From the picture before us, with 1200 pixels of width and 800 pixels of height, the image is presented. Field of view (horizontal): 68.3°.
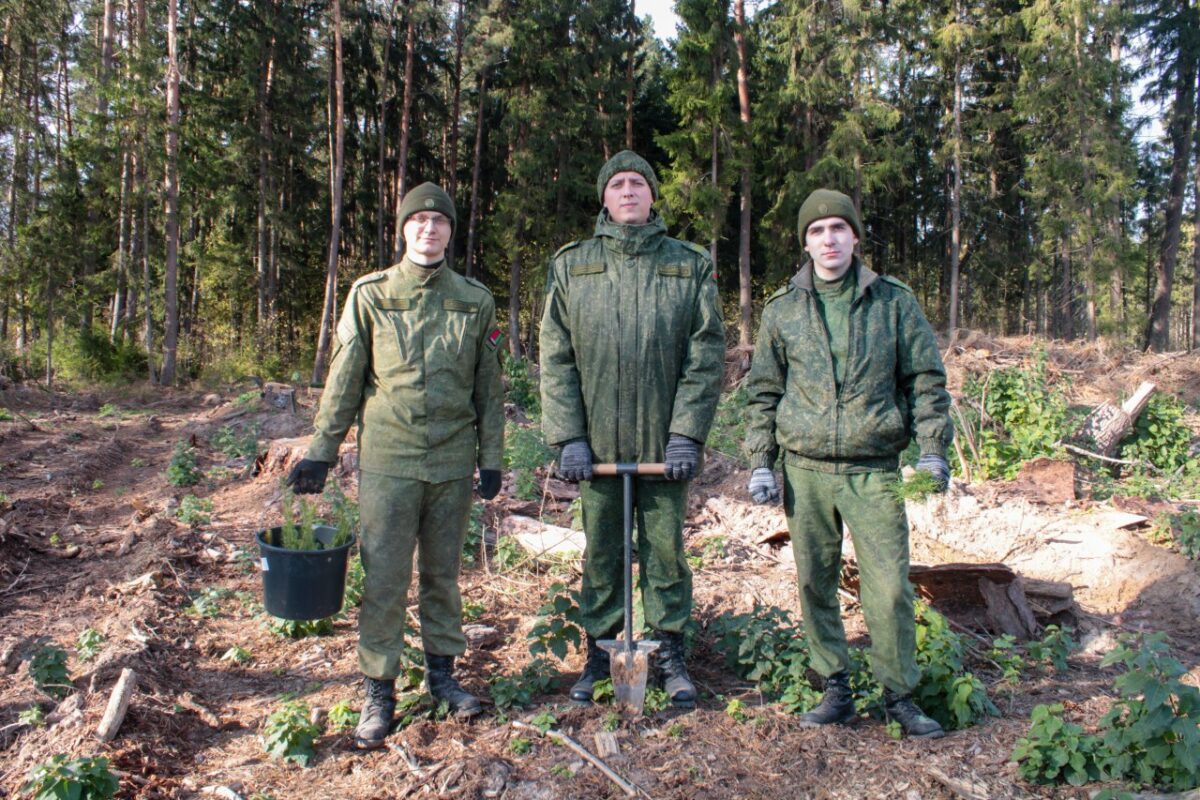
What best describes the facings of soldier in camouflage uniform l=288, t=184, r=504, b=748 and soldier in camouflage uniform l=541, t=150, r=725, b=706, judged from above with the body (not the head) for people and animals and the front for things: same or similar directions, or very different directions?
same or similar directions

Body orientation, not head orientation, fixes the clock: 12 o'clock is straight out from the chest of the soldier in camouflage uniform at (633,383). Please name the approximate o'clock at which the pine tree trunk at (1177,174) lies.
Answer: The pine tree trunk is roughly at 7 o'clock from the soldier in camouflage uniform.

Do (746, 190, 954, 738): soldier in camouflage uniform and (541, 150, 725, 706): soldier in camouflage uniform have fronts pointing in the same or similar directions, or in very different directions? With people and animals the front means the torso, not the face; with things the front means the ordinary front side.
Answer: same or similar directions

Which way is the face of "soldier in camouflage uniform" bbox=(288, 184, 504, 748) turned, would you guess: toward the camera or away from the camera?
toward the camera

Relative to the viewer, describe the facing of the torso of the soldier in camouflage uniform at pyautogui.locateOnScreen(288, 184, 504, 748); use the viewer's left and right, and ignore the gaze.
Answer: facing the viewer

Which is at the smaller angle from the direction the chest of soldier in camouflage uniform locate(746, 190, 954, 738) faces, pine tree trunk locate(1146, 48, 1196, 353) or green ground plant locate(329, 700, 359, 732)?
the green ground plant

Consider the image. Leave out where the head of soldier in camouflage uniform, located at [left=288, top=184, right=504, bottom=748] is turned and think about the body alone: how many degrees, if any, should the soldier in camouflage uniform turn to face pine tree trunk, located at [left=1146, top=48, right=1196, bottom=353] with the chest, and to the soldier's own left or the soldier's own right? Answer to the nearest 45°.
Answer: approximately 135° to the soldier's own left

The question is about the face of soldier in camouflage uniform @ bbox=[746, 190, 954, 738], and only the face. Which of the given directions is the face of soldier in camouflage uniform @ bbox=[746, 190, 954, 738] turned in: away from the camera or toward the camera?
toward the camera

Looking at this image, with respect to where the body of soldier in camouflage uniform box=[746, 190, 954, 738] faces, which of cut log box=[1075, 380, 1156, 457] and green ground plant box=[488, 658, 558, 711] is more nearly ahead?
the green ground plant

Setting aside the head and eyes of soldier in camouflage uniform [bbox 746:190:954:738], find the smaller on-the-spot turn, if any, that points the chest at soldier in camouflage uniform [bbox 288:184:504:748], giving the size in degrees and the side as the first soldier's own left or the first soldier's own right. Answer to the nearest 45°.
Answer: approximately 90° to the first soldier's own right

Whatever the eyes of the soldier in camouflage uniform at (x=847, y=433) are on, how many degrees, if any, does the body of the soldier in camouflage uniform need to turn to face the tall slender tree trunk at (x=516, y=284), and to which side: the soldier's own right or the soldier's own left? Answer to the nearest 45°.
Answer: approximately 135° to the soldier's own right

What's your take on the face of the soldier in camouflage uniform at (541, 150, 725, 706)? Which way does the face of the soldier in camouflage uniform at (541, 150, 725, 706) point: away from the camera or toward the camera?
toward the camera
